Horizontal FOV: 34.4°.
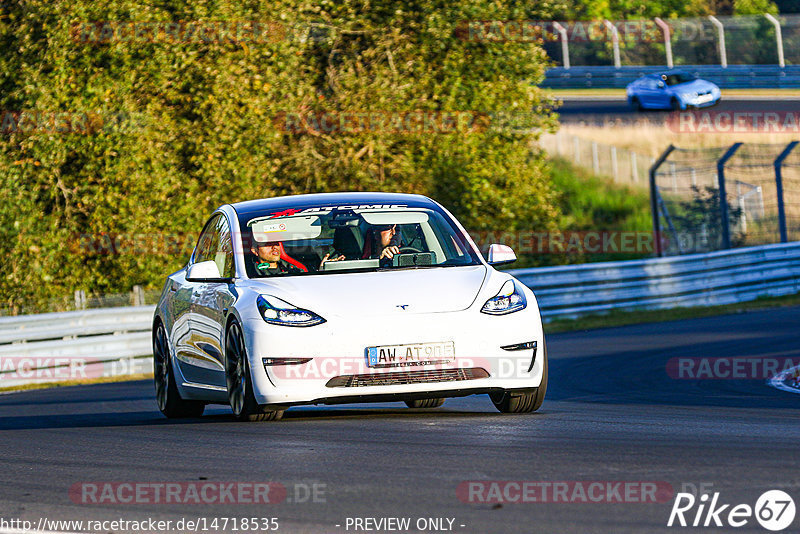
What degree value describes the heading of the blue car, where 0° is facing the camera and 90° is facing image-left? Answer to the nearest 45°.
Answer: approximately 315°

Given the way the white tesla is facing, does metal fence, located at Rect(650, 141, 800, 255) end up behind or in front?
behind

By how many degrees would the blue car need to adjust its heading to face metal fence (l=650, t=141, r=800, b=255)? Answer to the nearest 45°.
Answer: approximately 45° to its right

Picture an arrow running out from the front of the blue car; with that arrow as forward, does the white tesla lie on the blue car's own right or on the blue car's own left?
on the blue car's own right

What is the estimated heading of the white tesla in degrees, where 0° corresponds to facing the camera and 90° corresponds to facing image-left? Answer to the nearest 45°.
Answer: approximately 0°
